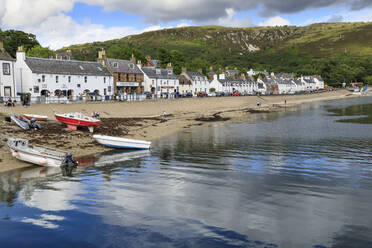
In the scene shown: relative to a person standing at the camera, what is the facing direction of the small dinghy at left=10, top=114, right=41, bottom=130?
facing away from the viewer and to the left of the viewer

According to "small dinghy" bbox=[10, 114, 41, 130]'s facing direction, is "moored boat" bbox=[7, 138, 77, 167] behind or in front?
behind

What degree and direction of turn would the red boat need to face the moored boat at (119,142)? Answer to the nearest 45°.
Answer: approximately 135° to its left

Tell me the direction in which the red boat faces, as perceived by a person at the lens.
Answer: facing to the left of the viewer
